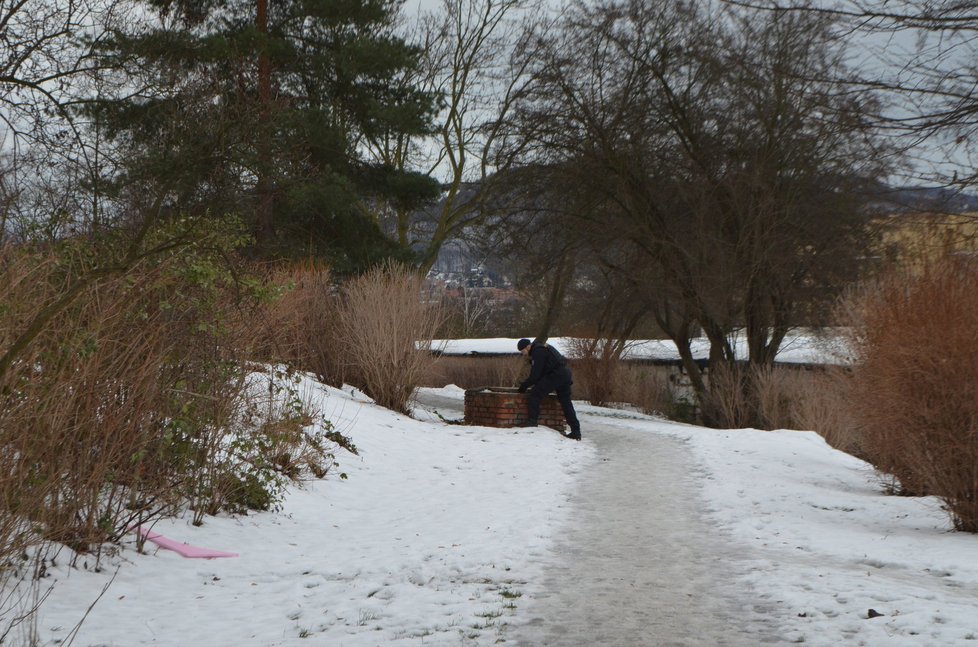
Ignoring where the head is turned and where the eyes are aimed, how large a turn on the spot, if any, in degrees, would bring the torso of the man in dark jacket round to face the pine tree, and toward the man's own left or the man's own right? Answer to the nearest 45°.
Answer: approximately 45° to the man's own right

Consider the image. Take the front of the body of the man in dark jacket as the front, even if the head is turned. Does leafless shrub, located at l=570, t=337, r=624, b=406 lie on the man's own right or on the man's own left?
on the man's own right

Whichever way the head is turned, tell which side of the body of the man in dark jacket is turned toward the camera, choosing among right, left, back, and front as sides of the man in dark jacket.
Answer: left

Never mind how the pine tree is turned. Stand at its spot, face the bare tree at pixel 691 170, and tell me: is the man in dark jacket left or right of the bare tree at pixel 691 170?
right

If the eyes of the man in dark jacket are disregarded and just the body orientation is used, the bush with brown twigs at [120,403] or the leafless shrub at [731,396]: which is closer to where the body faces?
the bush with brown twigs

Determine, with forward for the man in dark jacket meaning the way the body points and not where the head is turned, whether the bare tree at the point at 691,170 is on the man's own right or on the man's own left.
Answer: on the man's own right

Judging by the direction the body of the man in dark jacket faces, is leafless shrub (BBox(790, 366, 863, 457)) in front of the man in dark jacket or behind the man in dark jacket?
behind

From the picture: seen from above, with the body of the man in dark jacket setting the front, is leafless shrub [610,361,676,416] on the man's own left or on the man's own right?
on the man's own right

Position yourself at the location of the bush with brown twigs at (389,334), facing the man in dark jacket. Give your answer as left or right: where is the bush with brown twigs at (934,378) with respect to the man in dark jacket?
right

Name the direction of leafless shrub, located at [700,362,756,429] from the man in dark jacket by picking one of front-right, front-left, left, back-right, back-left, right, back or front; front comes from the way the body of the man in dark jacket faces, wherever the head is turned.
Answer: back-right

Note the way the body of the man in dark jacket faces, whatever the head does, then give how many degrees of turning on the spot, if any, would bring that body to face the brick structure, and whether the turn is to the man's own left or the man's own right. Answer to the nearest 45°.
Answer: approximately 45° to the man's own right

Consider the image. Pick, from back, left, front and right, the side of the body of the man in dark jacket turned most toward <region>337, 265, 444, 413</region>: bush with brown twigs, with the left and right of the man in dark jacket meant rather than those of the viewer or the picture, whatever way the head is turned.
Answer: front

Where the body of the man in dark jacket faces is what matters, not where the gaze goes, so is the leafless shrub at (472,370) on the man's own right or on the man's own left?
on the man's own right

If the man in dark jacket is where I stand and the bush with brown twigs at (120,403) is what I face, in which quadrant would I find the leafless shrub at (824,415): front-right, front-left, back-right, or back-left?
back-left

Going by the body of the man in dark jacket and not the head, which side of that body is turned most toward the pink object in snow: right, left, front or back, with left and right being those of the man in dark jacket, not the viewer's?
left
